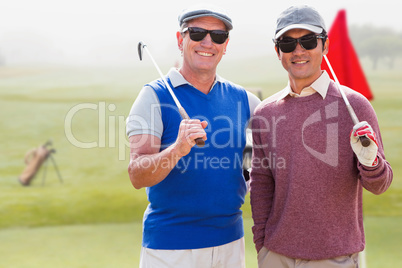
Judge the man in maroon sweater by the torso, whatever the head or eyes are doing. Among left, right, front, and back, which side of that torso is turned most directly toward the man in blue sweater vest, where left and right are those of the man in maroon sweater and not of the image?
right

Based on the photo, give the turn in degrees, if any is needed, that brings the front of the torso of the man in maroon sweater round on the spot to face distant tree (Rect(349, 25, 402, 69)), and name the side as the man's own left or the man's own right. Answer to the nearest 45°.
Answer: approximately 180°

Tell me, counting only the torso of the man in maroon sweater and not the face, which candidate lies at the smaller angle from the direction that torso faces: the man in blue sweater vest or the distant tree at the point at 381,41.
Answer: the man in blue sweater vest

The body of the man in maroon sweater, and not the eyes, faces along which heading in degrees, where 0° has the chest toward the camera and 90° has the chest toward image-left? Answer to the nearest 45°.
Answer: approximately 0°

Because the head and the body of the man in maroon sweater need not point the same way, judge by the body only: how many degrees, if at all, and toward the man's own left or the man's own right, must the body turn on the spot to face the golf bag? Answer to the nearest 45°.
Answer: approximately 135° to the man's own right

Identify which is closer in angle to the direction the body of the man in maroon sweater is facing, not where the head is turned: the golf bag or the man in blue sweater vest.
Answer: the man in blue sweater vest
